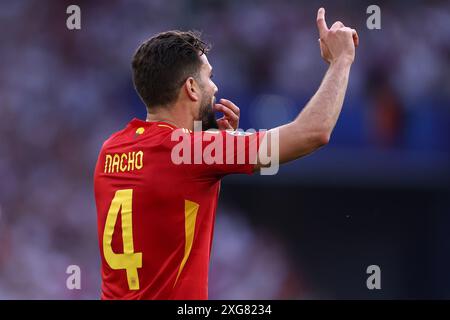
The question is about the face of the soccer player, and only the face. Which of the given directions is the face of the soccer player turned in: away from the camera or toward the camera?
away from the camera

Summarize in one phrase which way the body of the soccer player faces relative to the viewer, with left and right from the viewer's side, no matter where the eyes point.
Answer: facing away from the viewer and to the right of the viewer
